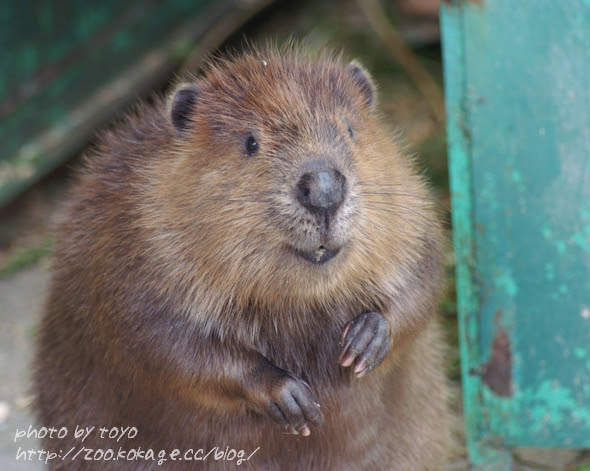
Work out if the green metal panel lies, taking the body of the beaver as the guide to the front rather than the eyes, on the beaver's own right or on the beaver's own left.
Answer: on the beaver's own left

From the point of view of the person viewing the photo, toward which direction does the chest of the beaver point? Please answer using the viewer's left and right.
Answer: facing the viewer and to the right of the viewer
